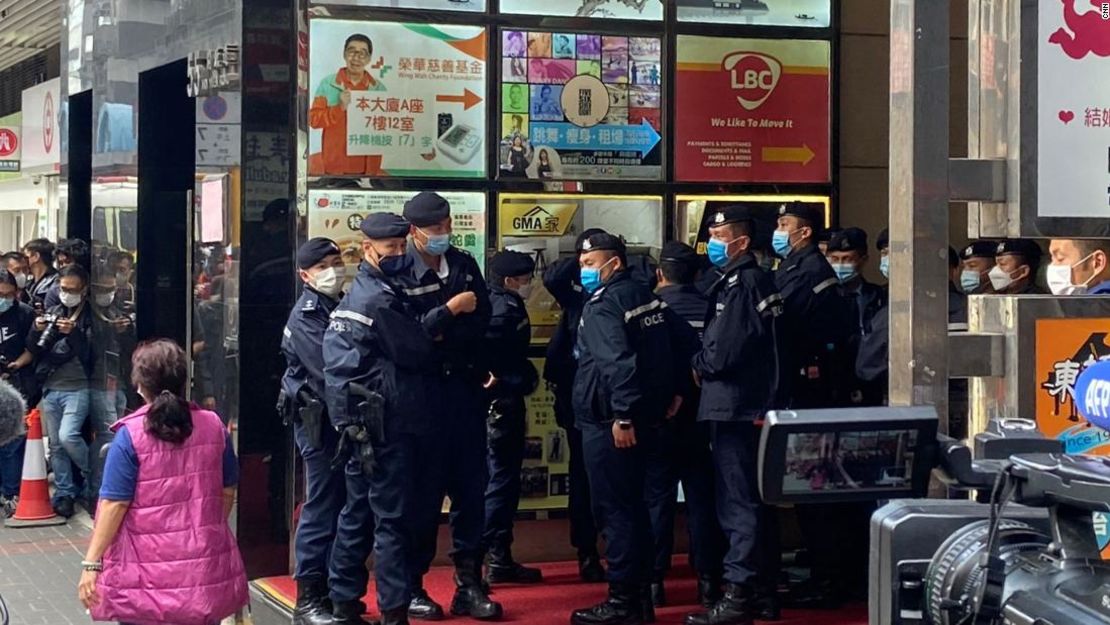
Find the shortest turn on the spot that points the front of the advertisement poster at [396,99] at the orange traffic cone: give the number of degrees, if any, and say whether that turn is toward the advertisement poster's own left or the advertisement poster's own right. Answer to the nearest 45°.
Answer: approximately 135° to the advertisement poster's own right

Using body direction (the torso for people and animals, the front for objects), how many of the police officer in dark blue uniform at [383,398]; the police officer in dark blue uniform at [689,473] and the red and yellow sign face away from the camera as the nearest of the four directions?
1

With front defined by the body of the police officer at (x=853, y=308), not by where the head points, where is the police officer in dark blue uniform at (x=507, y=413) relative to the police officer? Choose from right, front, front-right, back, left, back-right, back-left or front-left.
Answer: front-right

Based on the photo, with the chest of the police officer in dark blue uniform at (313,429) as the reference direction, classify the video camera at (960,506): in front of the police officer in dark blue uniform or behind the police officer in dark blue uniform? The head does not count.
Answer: in front

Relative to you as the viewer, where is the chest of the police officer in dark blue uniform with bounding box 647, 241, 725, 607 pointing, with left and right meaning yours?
facing away from the viewer

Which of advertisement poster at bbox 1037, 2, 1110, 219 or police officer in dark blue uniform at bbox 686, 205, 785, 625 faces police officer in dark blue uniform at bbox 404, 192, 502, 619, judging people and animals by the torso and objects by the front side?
police officer in dark blue uniform at bbox 686, 205, 785, 625

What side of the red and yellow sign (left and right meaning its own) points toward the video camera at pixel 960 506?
front

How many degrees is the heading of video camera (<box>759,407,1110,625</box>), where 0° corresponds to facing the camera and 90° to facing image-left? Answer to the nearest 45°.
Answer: approximately 135°

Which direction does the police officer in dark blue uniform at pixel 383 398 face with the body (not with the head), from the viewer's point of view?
to the viewer's right
